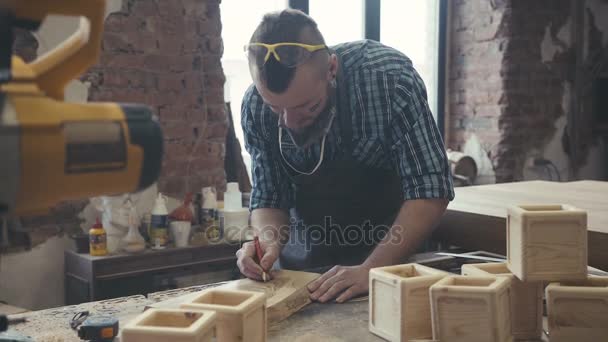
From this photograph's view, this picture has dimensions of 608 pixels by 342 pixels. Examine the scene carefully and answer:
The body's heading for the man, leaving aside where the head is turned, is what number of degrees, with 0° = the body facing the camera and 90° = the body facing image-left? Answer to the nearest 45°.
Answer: approximately 45°

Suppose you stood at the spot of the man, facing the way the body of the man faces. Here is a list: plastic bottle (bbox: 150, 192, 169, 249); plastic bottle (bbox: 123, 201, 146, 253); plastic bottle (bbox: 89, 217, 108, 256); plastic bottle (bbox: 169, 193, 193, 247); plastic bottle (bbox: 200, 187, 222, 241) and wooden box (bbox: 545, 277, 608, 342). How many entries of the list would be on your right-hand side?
5

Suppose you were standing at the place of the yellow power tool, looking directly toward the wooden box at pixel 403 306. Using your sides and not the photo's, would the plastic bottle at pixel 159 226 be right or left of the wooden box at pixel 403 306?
left

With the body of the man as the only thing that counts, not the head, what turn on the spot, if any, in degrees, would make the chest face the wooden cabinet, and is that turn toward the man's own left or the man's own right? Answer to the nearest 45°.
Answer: approximately 90° to the man's own right

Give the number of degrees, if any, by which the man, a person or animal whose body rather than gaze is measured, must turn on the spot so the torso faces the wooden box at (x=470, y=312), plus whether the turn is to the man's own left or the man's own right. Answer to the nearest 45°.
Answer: approximately 45° to the man's own left

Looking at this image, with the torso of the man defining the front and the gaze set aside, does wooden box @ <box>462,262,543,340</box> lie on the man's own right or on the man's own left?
on the man's own left

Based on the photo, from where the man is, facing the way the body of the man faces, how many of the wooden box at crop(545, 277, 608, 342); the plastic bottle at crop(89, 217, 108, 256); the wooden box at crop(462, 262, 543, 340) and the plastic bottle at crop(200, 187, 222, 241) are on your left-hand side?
2

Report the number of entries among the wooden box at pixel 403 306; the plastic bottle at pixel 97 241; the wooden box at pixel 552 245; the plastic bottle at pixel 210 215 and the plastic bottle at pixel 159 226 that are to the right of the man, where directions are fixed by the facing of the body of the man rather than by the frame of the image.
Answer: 3

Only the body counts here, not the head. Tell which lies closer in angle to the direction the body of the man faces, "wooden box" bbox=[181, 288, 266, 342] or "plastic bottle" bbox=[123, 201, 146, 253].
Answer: the wooden box

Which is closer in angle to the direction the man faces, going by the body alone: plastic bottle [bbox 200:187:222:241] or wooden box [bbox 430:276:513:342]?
the wooden box

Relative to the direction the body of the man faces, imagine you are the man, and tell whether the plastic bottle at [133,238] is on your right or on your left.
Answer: on your right
